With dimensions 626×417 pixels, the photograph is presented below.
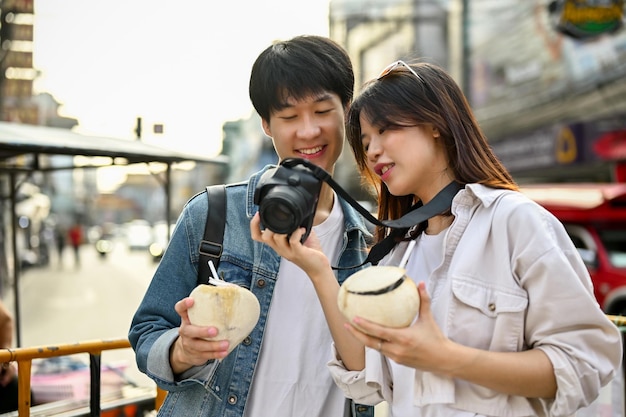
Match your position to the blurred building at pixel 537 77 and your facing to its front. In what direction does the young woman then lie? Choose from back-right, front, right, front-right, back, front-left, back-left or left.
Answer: front-left

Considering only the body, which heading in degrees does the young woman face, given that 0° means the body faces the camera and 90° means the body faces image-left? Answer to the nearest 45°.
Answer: approximately 45°

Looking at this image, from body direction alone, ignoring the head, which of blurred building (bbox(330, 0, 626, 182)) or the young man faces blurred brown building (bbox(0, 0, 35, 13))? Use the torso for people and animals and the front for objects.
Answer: the blurred building

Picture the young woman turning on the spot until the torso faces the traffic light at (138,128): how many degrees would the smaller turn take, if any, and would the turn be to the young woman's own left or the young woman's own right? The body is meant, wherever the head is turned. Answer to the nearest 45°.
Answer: approximately 90° to the young woman's own right

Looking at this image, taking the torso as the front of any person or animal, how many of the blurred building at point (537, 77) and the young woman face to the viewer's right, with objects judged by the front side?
0

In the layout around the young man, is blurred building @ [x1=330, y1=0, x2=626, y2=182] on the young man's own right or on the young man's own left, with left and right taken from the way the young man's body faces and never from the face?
on the young man's own left

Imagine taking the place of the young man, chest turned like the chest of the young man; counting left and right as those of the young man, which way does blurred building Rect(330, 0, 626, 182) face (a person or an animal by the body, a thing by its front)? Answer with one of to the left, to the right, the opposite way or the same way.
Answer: to the right

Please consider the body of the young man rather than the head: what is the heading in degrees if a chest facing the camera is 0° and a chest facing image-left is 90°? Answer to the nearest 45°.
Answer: approximately 315°

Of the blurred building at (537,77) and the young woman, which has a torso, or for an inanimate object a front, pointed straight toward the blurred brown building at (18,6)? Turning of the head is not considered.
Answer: the blurred building

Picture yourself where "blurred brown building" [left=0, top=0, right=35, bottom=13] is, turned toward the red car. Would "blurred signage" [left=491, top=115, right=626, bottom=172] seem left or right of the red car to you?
left

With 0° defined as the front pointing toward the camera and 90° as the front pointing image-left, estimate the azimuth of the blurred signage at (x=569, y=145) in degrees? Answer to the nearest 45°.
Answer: approximately 45°

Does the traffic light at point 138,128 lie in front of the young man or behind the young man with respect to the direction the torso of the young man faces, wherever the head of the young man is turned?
behind
